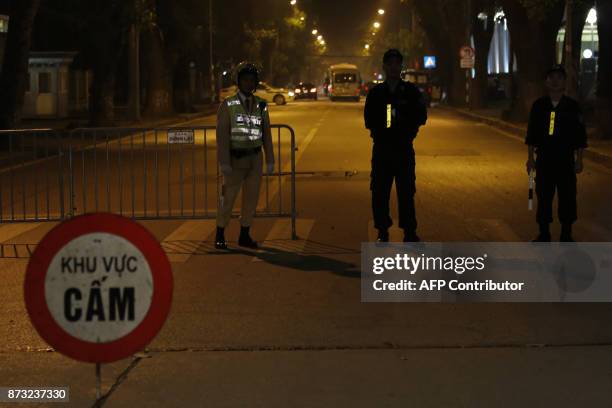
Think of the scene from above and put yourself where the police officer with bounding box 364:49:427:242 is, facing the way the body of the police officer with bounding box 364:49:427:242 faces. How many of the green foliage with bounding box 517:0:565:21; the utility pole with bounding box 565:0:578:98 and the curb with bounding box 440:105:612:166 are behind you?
3

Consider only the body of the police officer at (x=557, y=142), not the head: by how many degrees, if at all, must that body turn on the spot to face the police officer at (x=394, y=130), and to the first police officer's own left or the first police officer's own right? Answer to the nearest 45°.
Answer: approximately 90° to the first police officer's own right

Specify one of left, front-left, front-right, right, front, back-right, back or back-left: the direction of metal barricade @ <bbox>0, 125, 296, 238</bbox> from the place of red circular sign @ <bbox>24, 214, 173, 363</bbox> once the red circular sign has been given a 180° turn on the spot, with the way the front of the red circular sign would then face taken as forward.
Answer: front

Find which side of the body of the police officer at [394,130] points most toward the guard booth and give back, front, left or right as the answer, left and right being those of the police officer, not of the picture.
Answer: back

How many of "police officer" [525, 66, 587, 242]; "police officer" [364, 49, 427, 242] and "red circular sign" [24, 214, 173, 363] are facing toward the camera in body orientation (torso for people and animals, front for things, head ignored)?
3

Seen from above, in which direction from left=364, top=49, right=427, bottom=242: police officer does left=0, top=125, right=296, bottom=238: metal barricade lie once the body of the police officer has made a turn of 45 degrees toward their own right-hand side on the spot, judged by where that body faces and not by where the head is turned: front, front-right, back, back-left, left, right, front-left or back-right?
right

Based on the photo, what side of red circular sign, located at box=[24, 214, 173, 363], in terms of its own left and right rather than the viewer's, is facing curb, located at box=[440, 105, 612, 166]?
back

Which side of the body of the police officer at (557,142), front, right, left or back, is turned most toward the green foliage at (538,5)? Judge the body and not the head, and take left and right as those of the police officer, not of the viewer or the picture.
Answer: back

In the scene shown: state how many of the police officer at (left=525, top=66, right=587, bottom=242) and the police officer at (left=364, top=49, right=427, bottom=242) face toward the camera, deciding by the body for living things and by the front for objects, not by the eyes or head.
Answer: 2

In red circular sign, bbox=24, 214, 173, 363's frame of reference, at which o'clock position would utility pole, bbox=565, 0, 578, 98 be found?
The utility pole is roughly at 7 o'clock from the red circular sign.
